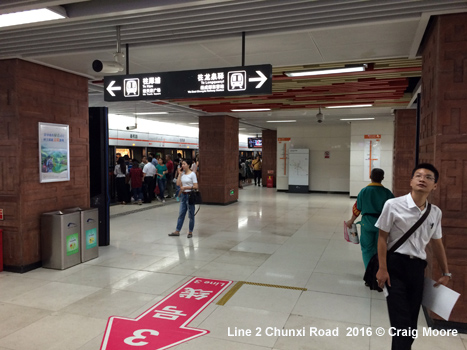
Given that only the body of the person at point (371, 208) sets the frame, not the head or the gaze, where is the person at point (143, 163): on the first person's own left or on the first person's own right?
on the first person's own left

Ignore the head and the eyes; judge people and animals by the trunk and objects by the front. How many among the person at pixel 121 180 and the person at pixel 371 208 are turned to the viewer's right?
0

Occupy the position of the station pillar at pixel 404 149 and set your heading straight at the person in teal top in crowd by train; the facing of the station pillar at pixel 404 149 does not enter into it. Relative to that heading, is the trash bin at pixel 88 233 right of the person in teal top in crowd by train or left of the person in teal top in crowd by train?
left

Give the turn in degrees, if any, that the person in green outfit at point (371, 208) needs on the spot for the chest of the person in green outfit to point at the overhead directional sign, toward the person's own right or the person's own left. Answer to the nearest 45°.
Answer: approximately 135° to the person's own left

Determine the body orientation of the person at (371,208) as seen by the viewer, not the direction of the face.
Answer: away from the camera

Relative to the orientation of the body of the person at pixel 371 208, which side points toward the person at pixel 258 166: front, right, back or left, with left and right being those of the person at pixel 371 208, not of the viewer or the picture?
front
